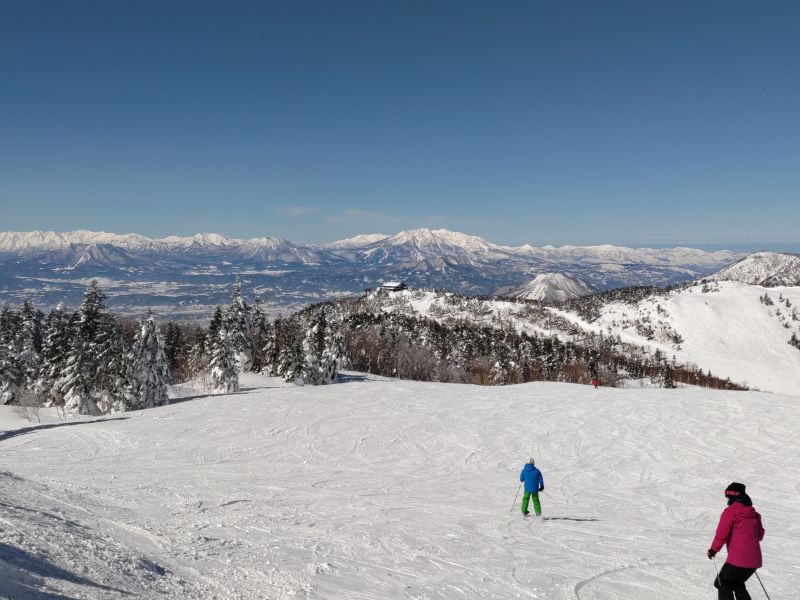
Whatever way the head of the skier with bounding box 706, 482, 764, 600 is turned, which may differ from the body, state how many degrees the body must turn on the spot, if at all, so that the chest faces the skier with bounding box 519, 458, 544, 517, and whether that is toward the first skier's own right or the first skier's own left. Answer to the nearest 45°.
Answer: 0° — they already face them

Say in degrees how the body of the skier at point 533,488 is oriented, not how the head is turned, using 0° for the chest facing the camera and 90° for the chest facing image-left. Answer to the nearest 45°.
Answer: approximately 180°

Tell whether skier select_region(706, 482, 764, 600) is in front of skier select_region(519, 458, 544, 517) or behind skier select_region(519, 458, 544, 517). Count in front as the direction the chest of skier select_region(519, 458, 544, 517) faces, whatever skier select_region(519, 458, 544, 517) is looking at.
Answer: behind

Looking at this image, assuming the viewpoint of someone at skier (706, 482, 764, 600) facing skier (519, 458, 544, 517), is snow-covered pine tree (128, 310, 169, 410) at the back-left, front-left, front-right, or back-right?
front-left

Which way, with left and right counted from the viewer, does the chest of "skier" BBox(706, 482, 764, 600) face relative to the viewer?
facing away from the viewer and to the left of the viewer

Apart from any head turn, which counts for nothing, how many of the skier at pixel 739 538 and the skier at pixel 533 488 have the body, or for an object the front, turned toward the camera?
0

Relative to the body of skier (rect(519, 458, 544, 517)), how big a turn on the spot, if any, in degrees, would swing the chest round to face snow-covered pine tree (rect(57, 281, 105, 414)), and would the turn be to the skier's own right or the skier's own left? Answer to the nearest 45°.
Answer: approximately 45° to the skier's own left
